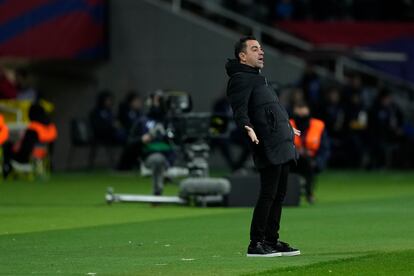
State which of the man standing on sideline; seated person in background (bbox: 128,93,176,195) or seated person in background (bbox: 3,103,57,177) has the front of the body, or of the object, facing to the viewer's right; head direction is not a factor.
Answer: the man standing on sideline

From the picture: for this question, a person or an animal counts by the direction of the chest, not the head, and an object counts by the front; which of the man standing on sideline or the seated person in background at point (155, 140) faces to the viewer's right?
the man standing on sideline

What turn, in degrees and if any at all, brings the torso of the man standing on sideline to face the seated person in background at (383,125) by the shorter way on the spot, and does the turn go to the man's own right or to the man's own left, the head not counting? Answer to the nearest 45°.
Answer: approximately 90° to the man's own left

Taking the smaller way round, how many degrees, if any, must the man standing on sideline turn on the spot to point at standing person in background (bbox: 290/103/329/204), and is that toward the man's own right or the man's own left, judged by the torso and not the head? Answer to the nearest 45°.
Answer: approximately 90° to the man's own left

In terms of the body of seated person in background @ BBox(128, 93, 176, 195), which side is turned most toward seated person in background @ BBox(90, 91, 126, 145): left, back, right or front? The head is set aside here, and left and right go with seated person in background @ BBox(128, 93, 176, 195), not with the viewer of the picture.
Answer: back

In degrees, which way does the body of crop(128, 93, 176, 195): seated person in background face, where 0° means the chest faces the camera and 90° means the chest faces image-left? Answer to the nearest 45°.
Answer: approximately 0°
